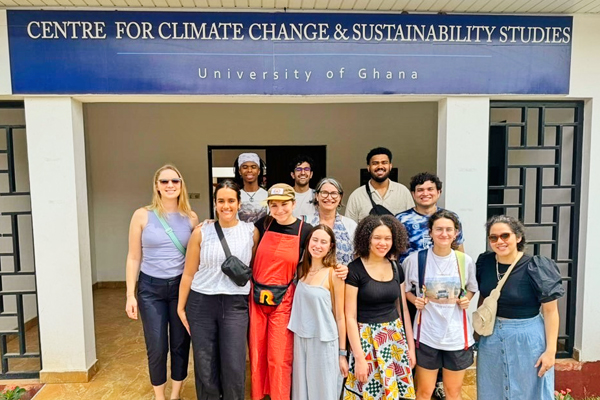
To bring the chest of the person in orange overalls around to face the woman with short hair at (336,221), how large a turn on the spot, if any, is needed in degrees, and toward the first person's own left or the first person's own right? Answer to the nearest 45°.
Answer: approximately 135° to the first person's own left

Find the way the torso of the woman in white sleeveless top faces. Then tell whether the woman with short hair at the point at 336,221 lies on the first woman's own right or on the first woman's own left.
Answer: on the first woman's own left

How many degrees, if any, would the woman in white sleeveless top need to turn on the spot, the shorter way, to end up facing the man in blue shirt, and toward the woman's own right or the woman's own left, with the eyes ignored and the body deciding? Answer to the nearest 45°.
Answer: approximately 90° to the woman's own left

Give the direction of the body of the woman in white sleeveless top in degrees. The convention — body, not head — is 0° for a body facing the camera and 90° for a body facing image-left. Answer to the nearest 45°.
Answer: approximately 0°

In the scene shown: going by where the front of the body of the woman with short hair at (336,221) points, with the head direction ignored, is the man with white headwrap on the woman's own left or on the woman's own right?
on the woman's own right

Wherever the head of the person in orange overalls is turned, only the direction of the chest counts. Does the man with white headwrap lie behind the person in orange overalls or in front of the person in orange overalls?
behind

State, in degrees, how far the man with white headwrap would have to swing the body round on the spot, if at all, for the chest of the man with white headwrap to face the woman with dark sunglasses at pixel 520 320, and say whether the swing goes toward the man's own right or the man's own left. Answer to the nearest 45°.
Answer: approximately 45° to the man's own left

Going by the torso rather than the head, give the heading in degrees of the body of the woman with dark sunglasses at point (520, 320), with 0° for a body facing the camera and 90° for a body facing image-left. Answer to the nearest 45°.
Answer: approximately 45°
